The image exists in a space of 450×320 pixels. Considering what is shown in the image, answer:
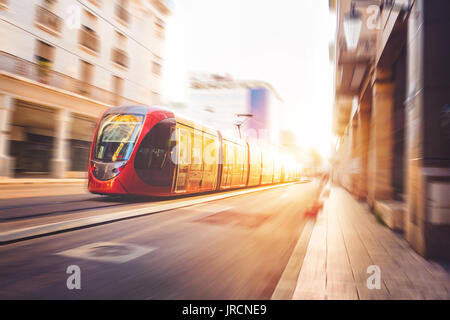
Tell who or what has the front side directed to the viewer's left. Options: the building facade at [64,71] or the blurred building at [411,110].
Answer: the blurred building

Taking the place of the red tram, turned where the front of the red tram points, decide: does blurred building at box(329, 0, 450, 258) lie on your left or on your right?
on your left

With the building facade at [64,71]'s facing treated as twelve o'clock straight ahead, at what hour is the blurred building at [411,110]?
The blurred building is roughly at 1 o'clock from the building facade.

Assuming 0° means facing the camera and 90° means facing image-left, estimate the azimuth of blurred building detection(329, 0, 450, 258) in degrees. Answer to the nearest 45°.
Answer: approximately 90°

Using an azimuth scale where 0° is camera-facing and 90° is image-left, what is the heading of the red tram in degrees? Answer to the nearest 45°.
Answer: approximately 45°

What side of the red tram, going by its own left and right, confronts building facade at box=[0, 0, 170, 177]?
right

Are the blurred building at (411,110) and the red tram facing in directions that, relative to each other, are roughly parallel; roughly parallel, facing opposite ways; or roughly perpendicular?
roughly perpendicular

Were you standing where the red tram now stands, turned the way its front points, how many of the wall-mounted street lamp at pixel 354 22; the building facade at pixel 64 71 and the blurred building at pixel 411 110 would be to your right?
1

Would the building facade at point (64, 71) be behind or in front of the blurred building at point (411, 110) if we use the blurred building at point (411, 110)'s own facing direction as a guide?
in front
